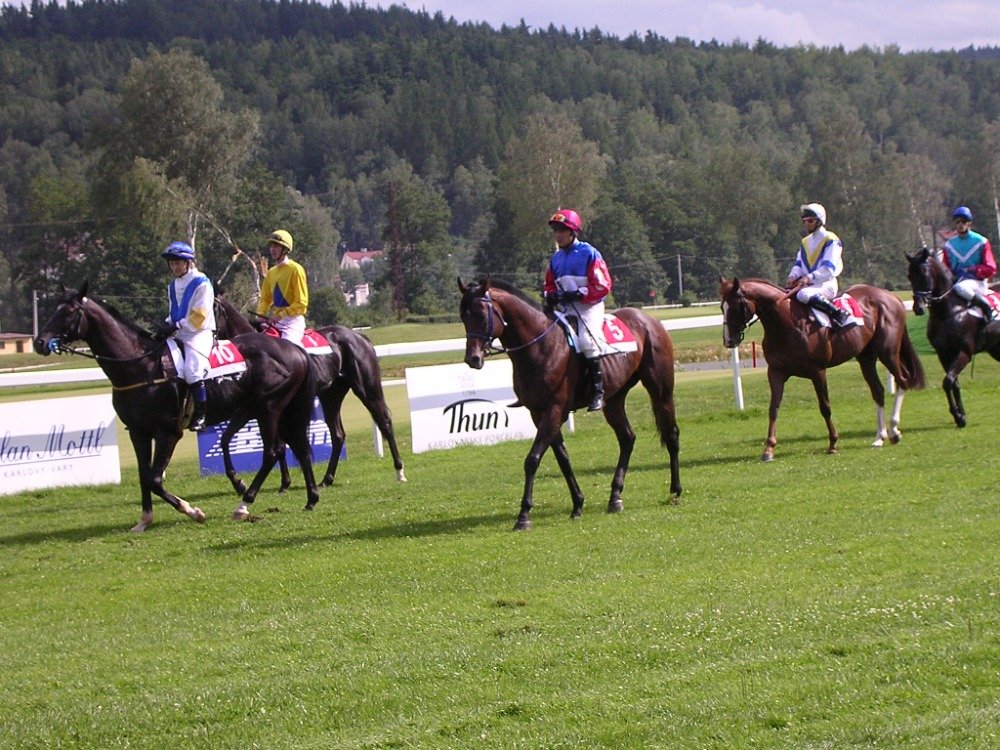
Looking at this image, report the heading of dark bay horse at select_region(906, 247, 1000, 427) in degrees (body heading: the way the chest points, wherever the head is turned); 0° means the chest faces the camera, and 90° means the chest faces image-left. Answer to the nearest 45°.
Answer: approximately 45°

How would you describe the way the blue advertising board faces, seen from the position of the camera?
facing the viewer

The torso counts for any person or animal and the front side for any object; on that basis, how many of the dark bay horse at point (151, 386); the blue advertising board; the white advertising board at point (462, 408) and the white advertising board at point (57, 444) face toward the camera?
3

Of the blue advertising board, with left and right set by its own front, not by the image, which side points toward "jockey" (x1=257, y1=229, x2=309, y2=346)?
front

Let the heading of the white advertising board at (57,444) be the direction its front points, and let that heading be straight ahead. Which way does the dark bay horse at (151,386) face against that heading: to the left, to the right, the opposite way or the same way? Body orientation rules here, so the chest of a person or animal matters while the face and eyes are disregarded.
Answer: to the right

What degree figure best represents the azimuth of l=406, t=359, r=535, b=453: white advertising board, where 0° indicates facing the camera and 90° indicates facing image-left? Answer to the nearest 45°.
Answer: approximately 0°

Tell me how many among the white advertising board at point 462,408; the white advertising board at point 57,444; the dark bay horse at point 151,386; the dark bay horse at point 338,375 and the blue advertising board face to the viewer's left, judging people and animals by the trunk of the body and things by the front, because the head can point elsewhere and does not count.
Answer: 2

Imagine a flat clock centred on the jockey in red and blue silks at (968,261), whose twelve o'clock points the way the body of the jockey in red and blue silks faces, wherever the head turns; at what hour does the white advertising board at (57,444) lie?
The white advertising board is roughly at 1 o'clock from the jockey in red and blue silks.

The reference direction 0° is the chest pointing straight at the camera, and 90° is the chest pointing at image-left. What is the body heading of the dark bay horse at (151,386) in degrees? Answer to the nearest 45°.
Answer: approximately 90°

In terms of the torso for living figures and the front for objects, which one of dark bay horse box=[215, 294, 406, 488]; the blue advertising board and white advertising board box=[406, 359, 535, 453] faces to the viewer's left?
the dark bay horse

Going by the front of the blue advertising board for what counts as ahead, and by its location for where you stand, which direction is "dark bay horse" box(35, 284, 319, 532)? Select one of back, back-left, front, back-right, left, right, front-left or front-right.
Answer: front

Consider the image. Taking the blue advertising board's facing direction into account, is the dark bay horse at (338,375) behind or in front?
in front

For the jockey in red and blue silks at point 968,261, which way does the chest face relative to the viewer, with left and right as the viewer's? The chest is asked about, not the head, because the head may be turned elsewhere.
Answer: facing the viewer and to the left of the viewer

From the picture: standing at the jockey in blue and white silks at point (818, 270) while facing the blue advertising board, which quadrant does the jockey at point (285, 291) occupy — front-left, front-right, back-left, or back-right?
front-left

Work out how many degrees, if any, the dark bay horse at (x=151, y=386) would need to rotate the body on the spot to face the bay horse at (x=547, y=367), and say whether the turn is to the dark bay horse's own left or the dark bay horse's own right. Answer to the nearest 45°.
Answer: approximately 135° to the dark bay horse's own left

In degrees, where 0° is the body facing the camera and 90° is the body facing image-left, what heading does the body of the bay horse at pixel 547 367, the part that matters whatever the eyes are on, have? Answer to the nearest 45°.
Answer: approximately 45°
